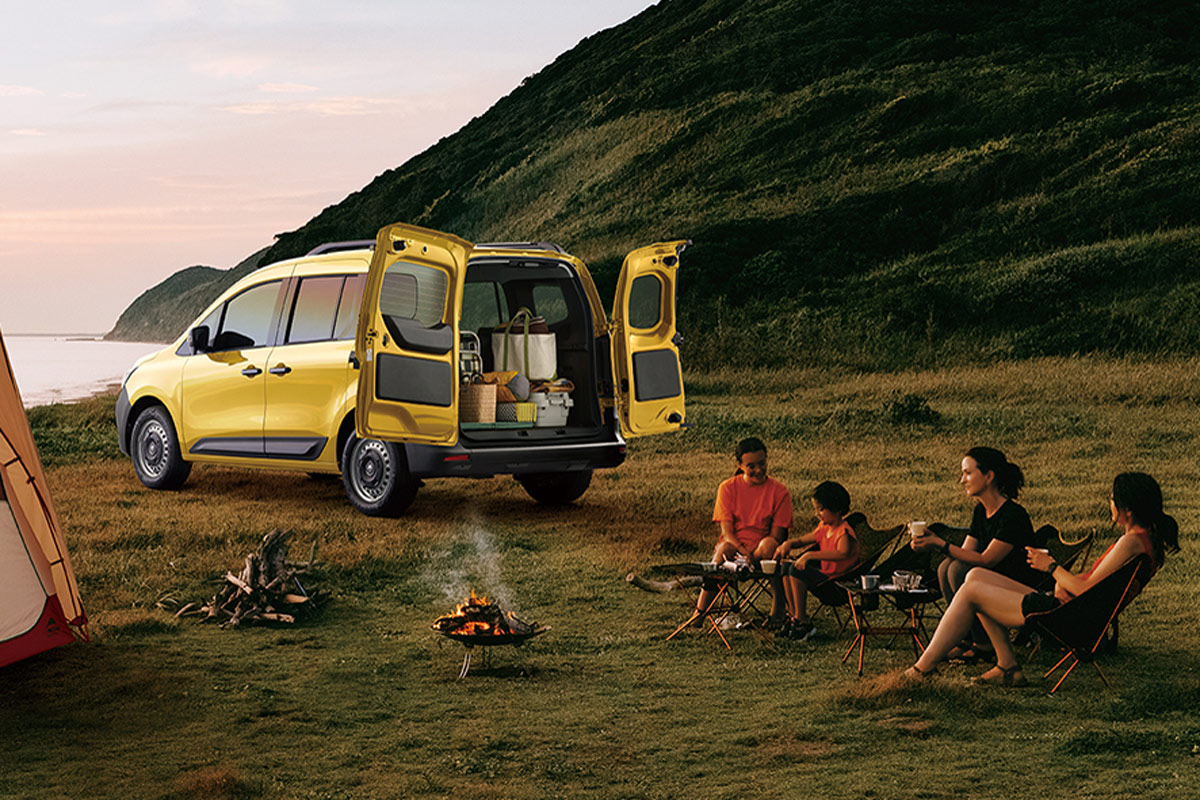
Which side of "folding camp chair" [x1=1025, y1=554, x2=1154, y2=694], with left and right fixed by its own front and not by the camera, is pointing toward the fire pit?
front

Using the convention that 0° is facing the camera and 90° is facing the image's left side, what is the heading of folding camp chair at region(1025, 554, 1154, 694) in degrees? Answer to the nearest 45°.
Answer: approximately 90°

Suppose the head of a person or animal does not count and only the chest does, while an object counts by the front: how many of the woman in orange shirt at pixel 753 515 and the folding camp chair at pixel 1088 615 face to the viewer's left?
1

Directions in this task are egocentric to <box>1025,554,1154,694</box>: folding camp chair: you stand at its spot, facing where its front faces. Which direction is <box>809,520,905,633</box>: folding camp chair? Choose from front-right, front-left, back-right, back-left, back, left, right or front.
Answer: front-right

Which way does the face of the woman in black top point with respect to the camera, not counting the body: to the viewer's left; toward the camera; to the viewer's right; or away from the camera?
to the viewer's left

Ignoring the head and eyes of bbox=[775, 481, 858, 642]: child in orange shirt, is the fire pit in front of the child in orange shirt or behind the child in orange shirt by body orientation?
in front

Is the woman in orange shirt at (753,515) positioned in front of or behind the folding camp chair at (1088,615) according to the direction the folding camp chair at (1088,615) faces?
in front

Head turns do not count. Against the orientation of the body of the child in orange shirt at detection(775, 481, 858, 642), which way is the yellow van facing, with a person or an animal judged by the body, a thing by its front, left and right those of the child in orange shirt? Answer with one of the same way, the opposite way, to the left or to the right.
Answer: to the right

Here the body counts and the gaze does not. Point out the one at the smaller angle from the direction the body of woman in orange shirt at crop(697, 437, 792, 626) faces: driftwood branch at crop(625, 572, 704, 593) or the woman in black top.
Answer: the woman in black top

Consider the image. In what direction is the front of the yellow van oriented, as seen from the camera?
facing away from the viewer and to the left of the viewer
